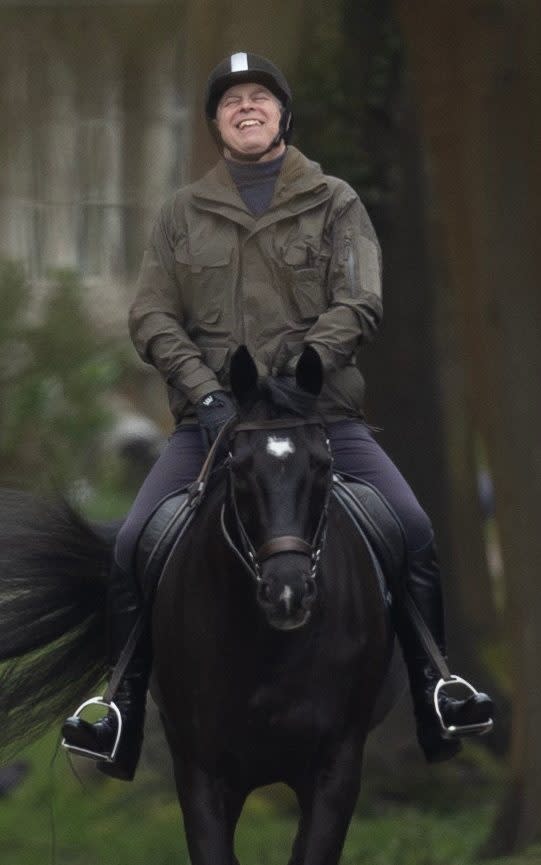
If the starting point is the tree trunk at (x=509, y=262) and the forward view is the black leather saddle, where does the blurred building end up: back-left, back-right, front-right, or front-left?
back-right

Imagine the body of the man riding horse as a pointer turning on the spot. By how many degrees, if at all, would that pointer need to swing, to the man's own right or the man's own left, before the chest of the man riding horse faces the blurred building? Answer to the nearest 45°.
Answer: approximately 180°

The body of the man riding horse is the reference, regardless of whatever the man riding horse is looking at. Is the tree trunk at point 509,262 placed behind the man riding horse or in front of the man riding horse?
behind

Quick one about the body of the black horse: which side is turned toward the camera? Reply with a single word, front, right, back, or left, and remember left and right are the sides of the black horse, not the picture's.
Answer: front

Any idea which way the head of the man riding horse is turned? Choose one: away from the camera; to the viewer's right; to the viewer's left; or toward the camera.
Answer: toward the camera

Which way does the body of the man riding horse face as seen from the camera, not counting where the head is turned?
toward the camera

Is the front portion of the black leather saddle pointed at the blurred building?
no

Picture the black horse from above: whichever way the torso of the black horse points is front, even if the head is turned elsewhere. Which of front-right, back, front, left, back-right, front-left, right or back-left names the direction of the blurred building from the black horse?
back
